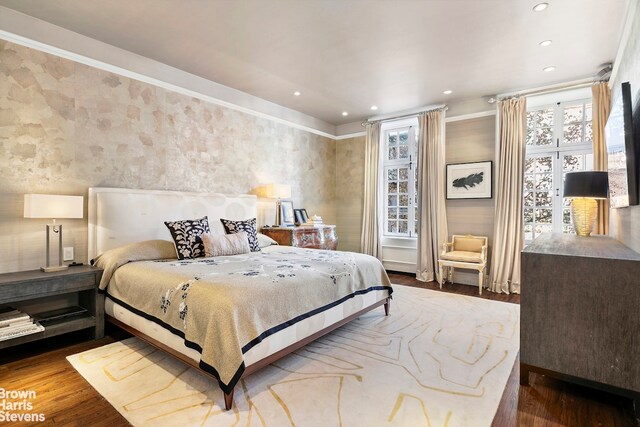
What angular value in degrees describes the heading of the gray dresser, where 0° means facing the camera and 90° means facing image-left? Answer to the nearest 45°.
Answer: approximately 90°

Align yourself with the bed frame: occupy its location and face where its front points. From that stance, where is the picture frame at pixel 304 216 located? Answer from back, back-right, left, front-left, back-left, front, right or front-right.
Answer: left

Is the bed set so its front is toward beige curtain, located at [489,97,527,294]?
no

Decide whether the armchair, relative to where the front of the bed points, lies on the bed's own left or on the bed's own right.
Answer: on the bed's own left

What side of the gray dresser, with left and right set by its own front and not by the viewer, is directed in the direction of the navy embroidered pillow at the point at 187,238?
front

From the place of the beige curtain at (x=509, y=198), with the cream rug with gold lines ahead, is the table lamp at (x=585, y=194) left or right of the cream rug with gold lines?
left

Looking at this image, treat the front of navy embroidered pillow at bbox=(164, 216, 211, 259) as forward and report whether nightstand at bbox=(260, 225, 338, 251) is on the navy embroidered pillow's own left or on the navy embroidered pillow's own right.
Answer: on the navy embroidered pillow's own left

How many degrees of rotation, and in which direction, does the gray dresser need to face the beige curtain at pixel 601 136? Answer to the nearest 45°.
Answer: approximately 90° to its right

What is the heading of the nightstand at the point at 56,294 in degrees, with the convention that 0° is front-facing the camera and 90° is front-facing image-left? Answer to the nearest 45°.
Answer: approximately 315°

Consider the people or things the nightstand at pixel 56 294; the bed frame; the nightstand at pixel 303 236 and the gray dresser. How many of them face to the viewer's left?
1

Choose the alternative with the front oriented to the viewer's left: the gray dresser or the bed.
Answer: the gray dresser

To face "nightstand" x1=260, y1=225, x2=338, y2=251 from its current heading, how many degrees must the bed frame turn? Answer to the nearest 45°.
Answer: approximately 90° to its left

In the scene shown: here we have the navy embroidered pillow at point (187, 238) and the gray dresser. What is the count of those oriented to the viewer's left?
1

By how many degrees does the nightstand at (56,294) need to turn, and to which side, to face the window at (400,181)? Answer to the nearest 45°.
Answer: approximately 45° to its left

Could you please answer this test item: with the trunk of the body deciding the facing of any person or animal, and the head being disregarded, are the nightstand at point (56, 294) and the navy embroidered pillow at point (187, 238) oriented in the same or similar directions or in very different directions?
same or similar directions

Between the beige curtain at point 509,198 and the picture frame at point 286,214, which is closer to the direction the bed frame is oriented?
the beige curtain

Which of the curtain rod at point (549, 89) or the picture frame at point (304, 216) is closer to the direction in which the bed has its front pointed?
the curtain rod

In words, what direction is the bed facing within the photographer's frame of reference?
facing the viewer and to the right of the viewer

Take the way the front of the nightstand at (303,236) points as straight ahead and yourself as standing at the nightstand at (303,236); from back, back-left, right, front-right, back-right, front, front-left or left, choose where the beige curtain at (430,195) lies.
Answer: front-left
